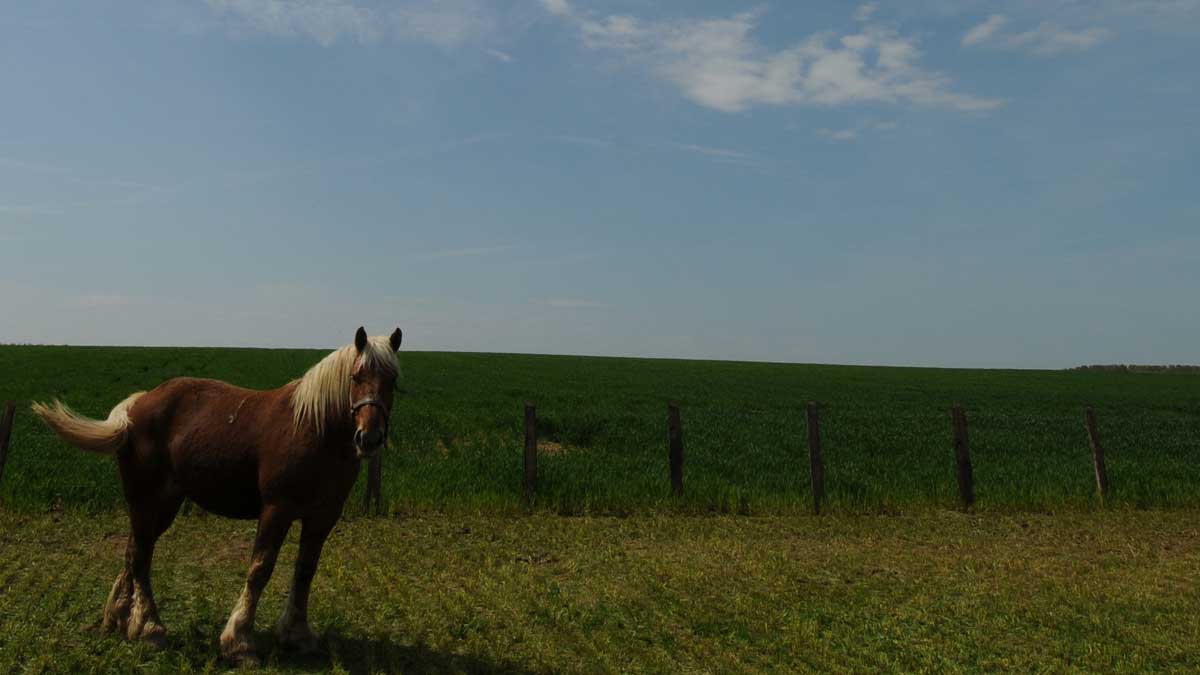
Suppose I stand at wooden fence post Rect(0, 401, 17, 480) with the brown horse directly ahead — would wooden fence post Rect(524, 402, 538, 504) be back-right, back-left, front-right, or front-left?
front-left

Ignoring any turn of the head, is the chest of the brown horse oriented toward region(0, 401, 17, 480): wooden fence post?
no

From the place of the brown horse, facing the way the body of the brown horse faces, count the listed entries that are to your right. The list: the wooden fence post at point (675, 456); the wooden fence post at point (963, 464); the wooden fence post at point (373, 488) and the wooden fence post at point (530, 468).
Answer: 0

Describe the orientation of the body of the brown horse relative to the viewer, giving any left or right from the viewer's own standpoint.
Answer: facing the viewer and to the right of the viewer

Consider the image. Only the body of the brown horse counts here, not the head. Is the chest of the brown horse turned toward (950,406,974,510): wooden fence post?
no

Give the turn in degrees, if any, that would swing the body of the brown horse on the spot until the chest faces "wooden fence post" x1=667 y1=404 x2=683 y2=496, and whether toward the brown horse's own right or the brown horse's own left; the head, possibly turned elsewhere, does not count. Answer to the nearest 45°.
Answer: approximately 90° to the brown horse's own left

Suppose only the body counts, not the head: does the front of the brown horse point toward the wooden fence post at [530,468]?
no

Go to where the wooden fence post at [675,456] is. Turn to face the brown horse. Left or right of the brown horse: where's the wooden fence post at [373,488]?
right

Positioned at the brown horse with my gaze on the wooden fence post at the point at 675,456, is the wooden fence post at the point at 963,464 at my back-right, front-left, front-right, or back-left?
front-right

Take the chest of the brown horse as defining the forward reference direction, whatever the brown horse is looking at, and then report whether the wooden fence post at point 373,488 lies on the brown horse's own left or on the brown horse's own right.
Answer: on the brown horse's own left

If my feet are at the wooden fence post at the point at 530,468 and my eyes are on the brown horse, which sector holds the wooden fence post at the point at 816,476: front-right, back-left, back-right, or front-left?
back-left

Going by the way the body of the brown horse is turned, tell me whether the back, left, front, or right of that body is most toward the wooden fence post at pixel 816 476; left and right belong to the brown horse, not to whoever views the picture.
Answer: left

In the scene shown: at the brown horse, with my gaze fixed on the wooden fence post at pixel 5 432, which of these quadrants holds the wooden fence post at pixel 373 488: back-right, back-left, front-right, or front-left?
front-right
